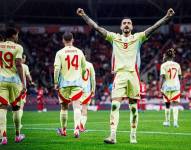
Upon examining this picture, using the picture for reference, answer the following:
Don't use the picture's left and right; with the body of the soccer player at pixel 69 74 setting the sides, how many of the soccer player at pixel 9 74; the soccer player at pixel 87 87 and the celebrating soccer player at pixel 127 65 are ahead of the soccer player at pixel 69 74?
1

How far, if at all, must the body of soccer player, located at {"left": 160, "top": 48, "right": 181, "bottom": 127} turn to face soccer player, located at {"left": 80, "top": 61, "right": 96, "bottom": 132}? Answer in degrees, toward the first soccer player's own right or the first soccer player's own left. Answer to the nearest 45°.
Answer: approximately 135° to the first soccer player's own left

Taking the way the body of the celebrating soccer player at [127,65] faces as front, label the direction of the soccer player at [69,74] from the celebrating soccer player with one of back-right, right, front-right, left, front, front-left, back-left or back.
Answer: back-right

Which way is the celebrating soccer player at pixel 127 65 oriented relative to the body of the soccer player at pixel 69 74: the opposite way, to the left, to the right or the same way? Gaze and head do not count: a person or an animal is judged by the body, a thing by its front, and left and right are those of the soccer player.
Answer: the opposite way

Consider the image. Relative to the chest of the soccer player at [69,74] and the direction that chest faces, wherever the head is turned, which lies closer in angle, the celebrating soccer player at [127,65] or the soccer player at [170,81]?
the soccer player

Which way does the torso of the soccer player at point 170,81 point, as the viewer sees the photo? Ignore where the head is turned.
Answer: away from the camera

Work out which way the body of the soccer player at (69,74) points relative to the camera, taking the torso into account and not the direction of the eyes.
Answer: away from the camera

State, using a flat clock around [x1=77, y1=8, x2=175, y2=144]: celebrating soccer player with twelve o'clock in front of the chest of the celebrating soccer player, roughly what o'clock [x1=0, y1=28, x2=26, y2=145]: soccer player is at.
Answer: The soccer player is roughly at 3 o'clock from the celebrating soccer player.

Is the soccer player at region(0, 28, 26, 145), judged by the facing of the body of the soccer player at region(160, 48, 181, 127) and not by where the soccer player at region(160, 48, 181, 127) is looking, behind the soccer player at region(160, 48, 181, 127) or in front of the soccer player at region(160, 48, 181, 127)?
behind

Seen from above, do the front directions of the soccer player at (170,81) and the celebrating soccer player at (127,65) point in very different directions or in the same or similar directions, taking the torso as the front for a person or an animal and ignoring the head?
very different directions

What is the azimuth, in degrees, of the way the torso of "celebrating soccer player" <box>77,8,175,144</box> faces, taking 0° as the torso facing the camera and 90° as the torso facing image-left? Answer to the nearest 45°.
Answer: approximately 0°
